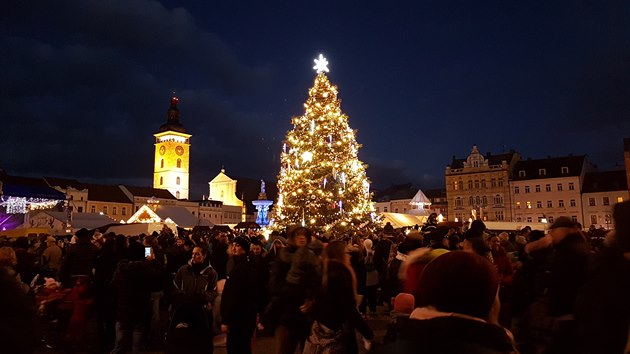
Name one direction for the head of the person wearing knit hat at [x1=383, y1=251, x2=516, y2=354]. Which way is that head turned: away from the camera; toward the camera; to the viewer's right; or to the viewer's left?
away from the camera

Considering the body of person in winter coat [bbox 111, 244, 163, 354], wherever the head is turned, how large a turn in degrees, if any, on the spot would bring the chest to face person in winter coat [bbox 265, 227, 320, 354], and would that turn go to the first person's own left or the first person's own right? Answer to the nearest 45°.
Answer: approximately 135° to the first person's own right

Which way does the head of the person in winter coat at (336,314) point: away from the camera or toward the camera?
away from the camera

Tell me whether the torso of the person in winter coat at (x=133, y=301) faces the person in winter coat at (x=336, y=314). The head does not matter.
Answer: no

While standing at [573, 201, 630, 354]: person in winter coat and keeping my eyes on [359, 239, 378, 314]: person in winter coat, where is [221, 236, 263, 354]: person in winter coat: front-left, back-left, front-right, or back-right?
front-left

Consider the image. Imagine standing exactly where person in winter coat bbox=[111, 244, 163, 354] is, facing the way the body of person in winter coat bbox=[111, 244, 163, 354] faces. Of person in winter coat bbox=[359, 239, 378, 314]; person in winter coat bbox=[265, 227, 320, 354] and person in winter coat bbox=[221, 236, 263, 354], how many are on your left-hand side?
0

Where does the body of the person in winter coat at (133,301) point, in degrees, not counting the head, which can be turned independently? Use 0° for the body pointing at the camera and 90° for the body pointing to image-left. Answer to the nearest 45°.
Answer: approximately 180°

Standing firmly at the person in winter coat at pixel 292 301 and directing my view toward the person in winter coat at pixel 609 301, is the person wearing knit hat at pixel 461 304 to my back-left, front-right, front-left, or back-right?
front-right

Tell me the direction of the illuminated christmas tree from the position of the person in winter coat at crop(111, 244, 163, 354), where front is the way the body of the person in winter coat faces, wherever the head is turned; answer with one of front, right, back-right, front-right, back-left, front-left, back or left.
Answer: front-right

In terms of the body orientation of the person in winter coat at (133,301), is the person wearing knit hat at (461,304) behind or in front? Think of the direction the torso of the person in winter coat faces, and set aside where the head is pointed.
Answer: behind

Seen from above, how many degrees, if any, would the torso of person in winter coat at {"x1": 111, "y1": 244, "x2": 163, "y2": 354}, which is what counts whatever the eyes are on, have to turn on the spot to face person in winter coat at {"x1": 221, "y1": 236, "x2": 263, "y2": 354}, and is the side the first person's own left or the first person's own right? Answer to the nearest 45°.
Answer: approximately 135° to the first person's own right
